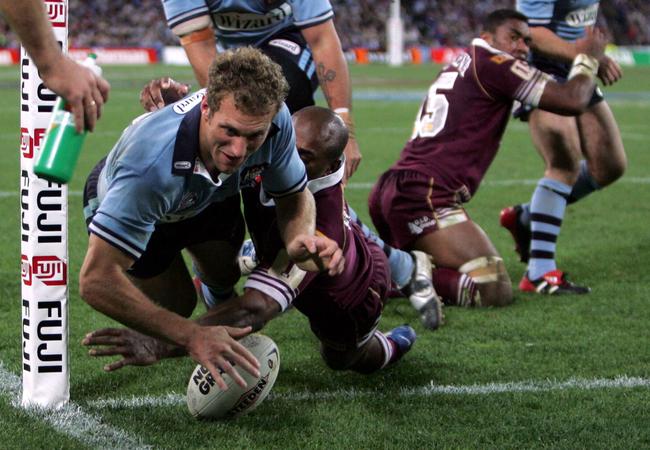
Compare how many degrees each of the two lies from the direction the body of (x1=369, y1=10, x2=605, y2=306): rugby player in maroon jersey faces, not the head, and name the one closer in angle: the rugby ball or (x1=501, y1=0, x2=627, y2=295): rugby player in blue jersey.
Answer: the rugby player in blue jersey

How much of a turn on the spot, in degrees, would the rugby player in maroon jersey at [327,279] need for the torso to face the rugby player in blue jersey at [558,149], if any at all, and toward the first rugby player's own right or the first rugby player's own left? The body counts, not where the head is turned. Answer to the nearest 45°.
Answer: approximately 135° to the first rugby player's own right

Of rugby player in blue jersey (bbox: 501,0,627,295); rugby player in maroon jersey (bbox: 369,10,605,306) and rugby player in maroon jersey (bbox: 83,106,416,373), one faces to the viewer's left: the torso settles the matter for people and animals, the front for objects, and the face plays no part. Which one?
rugby player in maroon jersey (bbox: 83,106,416,373)

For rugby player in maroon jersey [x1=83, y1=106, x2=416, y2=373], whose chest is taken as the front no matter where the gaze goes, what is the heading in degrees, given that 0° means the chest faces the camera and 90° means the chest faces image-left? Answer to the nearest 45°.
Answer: approximately 90°

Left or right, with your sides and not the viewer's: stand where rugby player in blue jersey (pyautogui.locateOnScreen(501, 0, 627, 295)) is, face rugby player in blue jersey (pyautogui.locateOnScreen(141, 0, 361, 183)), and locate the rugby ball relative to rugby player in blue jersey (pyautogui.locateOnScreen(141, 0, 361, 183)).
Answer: left
